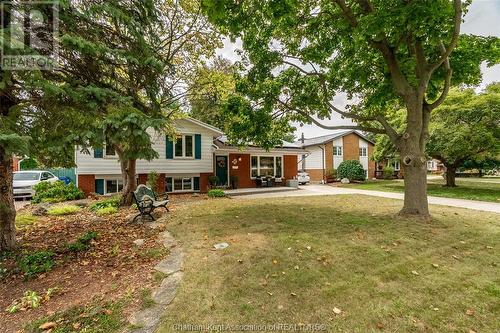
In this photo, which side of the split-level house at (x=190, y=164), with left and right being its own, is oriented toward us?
front

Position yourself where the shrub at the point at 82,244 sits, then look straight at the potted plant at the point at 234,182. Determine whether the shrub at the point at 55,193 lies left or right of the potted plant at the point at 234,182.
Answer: left

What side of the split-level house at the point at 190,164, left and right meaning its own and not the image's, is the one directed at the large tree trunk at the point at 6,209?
front

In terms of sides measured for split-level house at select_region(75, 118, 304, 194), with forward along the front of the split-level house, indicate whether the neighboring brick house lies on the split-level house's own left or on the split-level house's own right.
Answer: on the split-level house's own left

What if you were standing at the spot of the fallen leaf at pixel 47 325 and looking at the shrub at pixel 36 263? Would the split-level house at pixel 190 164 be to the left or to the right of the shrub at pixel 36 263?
right

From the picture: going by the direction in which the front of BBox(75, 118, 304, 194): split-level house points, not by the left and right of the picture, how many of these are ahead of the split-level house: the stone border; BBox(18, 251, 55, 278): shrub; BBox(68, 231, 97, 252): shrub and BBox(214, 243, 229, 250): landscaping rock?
4

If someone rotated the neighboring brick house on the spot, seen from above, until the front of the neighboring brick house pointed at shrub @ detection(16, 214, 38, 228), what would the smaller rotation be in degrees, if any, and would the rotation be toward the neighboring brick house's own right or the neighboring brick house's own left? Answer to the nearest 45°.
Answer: approximately 45° to the neighboring brick house's own right

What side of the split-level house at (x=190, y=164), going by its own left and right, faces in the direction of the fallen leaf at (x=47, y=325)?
front

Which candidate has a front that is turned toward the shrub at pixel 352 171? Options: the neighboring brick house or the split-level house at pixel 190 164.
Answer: the neighboring brick house

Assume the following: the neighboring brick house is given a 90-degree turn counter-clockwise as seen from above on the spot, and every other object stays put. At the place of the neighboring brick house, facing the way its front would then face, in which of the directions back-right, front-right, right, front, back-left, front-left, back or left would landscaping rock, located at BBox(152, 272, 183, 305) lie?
back-right

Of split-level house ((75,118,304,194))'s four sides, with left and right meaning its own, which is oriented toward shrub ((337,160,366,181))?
left

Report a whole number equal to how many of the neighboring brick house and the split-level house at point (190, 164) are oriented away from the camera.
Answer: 0

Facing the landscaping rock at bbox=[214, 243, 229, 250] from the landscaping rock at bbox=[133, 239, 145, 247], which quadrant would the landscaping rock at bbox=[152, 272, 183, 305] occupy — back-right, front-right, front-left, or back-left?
front-right

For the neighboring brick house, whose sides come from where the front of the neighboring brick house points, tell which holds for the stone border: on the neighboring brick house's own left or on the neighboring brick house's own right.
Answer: on the neighboring brick house's own right

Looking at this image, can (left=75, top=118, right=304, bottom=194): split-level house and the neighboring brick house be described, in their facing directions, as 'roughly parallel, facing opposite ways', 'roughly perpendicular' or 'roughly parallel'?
roughly parallel

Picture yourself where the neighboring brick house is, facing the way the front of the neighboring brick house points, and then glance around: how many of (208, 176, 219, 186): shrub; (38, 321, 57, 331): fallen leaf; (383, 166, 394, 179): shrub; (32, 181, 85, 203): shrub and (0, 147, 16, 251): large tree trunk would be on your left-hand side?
1

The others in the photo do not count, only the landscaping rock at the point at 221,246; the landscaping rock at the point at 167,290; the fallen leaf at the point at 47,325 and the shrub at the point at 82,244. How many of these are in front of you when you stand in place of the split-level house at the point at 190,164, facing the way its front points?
4

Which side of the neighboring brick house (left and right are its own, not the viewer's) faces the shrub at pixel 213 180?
right
